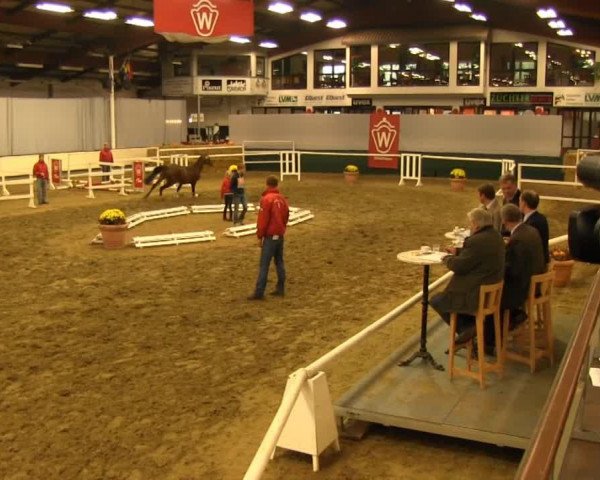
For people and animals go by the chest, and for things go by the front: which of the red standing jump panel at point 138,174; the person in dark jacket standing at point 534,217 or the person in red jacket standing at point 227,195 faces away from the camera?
the person in red jacket standing

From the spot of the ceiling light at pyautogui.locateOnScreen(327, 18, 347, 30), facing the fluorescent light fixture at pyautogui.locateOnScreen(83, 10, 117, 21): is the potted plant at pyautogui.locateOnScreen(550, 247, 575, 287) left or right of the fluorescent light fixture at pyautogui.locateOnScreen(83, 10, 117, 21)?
left

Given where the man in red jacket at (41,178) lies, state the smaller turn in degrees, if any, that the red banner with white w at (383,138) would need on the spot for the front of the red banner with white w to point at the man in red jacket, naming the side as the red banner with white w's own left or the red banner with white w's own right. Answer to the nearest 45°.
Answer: approximately 45° to the red banner with white w's own right

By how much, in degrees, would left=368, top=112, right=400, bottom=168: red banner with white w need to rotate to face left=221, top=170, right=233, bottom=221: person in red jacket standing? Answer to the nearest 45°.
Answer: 0° — it already faces them

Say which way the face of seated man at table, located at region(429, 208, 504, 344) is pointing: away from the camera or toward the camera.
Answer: away from the camera

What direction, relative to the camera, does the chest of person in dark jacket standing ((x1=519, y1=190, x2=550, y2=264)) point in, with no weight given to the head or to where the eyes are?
to the viewer's left

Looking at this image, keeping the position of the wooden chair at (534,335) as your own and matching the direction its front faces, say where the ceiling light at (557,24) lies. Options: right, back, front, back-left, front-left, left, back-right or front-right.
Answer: front-right

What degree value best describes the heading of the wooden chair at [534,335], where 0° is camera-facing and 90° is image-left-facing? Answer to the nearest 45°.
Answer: approximately 135°

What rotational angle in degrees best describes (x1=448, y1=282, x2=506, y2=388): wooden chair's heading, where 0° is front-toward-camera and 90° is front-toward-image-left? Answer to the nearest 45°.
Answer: approximately 135°

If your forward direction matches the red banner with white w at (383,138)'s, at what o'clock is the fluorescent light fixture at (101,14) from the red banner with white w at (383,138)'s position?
The fluorescent light fixture is roughly at 1 o'clock from the red banner with white w.
